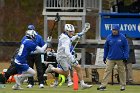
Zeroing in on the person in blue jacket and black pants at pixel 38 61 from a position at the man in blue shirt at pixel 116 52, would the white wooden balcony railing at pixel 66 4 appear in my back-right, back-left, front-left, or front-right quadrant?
front-right

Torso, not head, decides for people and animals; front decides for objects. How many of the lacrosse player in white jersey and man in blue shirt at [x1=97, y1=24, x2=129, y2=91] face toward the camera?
1

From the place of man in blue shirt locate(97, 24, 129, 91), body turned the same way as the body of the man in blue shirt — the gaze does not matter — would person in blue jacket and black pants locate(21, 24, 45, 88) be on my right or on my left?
on my right

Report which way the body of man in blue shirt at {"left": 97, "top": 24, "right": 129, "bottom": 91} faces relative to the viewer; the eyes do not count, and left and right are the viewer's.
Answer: facing the viewer
